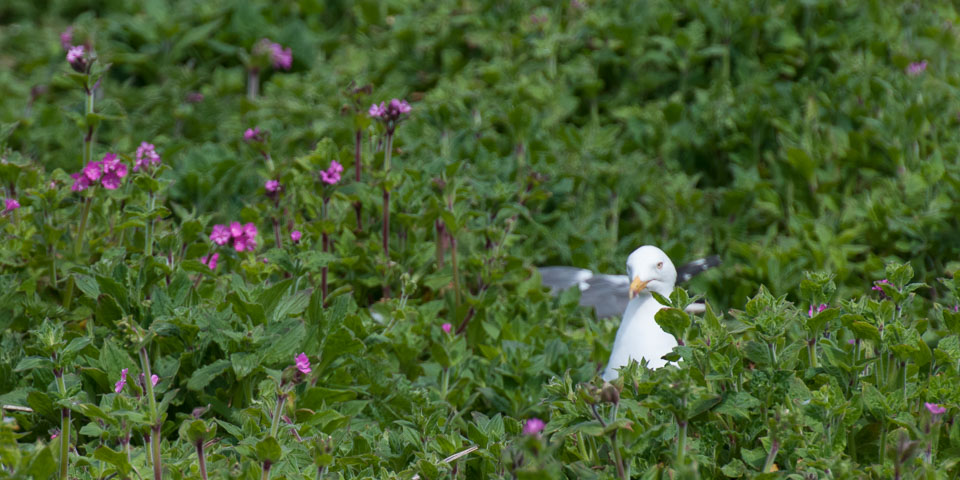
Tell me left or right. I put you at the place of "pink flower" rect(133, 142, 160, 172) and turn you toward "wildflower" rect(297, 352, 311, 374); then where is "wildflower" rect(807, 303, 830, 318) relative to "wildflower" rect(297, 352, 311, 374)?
left

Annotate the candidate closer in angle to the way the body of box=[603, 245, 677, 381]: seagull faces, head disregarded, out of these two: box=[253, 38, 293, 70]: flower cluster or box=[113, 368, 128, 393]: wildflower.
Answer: the wildflower

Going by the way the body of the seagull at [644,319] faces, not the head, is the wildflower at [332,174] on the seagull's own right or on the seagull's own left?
on the seagull's own right

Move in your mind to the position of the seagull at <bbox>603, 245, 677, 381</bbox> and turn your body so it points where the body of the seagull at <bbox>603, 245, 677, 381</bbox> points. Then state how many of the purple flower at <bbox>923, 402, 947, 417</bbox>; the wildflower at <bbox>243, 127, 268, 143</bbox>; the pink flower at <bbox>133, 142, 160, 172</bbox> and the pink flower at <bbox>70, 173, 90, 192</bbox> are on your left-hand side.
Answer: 1

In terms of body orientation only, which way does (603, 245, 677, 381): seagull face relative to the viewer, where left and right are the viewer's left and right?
facing the viewer and to the left of the viewer

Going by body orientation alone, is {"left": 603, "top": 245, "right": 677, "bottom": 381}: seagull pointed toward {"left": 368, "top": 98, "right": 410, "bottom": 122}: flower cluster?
no

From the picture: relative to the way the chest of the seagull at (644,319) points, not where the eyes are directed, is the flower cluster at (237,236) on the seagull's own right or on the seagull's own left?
on the seagull's own right

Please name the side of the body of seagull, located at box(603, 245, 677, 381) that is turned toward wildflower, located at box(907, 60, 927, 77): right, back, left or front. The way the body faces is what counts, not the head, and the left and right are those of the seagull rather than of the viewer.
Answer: back

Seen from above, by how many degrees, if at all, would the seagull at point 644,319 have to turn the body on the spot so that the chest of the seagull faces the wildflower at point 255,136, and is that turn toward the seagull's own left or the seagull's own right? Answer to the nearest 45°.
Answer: approximately 90° to the seagull's own right

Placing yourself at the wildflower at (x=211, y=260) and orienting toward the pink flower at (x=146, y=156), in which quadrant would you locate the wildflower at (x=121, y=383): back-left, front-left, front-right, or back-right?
back-left

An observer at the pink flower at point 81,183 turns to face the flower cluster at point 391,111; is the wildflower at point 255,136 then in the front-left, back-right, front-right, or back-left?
front-left

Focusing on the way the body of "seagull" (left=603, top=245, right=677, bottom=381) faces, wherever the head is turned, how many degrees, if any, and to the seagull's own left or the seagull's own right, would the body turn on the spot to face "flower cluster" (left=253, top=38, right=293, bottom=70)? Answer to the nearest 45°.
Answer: approximately 90° to the seagull's own right
